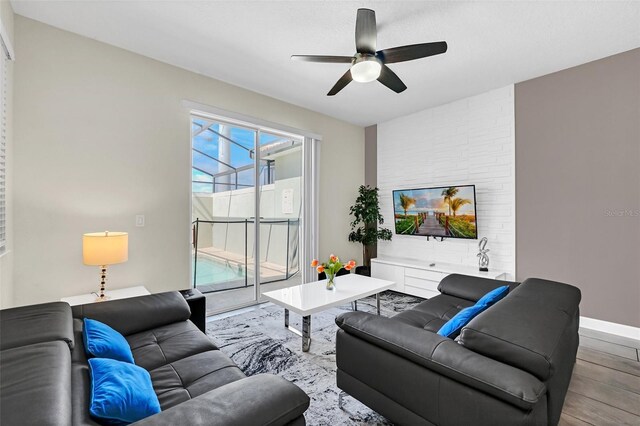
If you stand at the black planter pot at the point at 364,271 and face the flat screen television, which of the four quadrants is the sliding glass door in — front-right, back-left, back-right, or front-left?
back-right

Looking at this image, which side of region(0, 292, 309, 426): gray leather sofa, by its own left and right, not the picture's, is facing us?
right

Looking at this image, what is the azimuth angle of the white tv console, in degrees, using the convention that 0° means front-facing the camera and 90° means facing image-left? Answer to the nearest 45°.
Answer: approximately 45°

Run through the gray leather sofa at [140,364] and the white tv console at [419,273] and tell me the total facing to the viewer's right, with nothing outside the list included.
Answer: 1

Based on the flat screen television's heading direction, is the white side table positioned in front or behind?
in front
